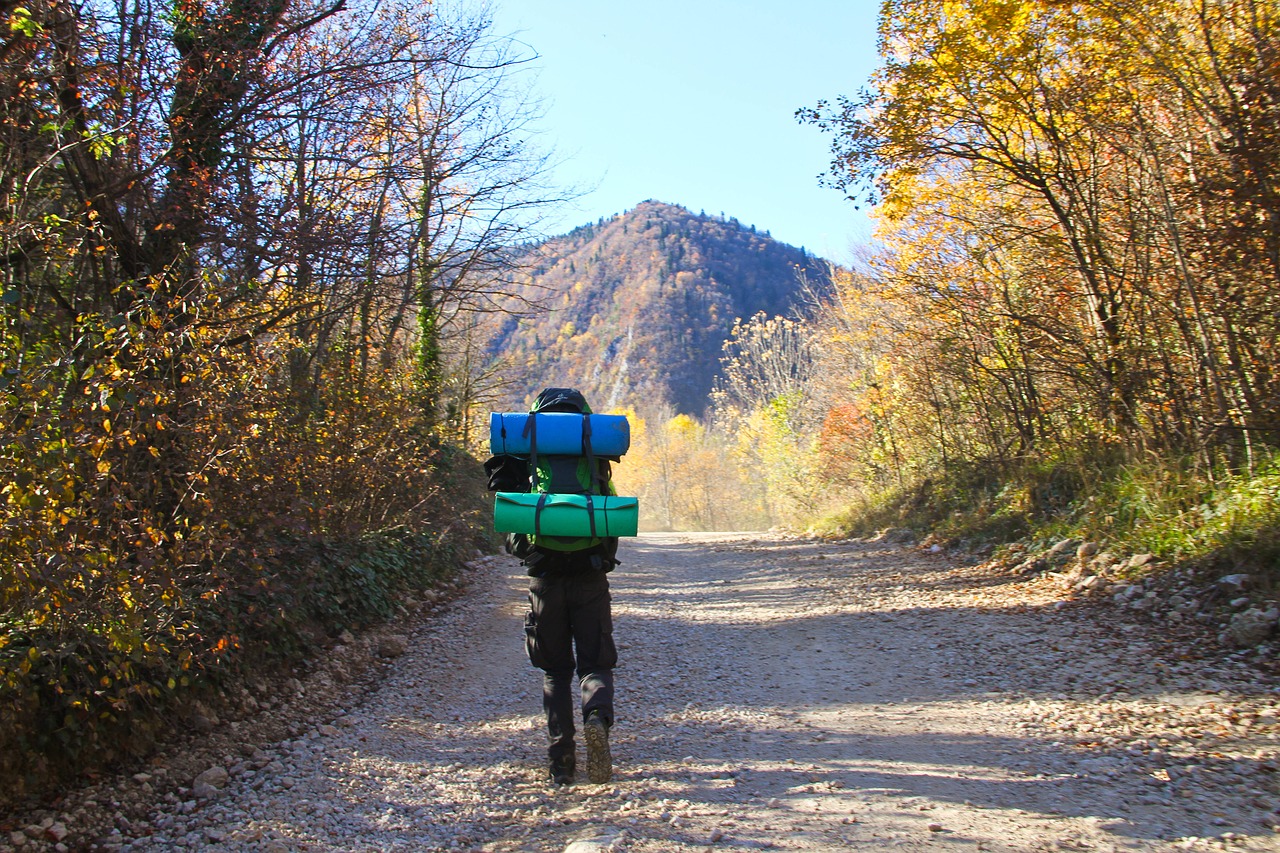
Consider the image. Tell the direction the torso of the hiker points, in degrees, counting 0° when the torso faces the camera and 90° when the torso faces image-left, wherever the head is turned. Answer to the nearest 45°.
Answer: approximately 180°
